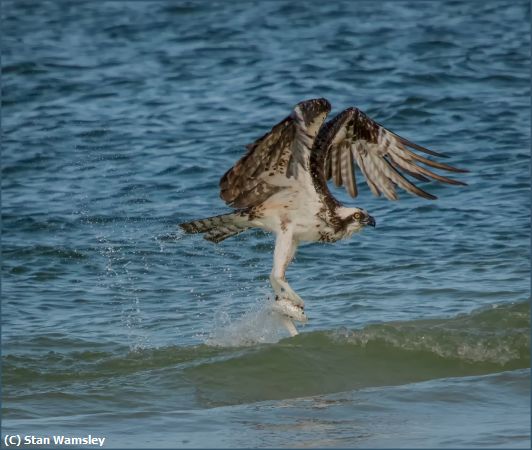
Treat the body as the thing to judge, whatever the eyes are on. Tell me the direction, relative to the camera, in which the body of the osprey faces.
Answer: to the viewer's right
